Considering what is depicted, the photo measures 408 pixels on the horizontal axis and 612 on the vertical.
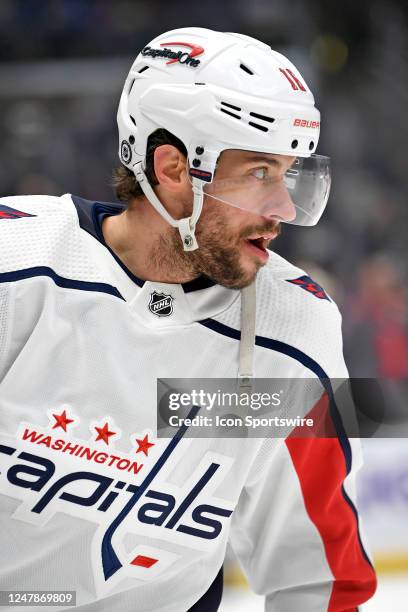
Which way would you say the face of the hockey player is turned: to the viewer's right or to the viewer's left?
to the viewer's right

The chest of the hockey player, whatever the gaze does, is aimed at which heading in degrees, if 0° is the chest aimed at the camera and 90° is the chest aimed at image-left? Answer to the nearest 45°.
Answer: approximately 0°
